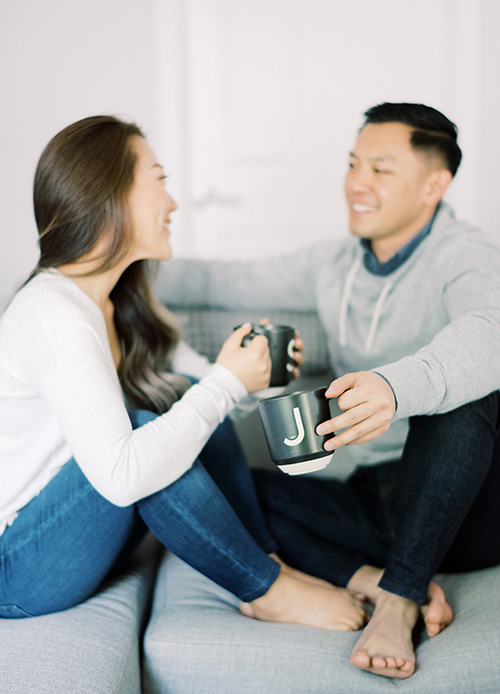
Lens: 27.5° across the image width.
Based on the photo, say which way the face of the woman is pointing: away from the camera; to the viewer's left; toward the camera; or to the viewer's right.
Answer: to the viewer's right

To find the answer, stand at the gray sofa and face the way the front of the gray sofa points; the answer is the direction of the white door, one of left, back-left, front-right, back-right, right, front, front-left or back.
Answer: back

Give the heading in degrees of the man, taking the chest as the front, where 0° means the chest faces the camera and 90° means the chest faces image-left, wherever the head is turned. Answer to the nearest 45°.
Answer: approximately 45°

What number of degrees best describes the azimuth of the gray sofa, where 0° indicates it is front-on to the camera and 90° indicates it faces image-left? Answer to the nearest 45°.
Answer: approximately 0°

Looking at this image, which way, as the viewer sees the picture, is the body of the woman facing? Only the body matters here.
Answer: to the viewer's right

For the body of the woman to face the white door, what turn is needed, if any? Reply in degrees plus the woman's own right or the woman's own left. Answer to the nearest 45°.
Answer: approximately 90° to the woman's own left

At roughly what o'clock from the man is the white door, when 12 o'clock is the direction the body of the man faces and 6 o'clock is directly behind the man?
The white door is roughly at 4 o'clock from the man.
